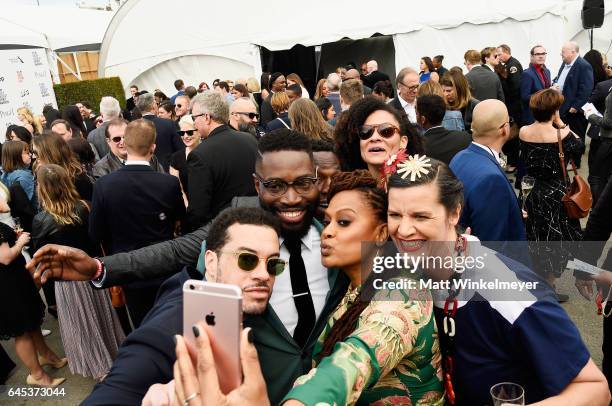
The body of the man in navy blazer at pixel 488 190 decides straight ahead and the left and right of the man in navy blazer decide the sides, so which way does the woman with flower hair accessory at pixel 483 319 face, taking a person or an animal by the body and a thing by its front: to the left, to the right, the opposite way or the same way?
the opposite way

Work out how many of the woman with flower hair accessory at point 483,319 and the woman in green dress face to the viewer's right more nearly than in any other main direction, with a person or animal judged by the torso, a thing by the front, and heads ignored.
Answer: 0

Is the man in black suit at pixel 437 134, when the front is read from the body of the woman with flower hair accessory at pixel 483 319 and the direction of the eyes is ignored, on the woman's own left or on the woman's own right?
on the woman's own right

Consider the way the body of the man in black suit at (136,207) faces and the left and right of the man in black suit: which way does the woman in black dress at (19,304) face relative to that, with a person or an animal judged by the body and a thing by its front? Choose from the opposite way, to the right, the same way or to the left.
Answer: to the right

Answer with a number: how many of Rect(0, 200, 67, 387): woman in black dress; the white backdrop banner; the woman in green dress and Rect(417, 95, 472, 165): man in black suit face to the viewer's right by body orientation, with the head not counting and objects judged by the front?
1

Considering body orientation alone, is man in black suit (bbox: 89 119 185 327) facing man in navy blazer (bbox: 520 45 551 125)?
no

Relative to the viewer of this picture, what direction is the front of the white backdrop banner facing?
facing the viewer

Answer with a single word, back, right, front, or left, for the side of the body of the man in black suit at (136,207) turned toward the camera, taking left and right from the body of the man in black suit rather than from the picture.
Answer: back

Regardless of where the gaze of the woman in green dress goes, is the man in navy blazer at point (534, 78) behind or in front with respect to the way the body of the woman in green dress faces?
behind
